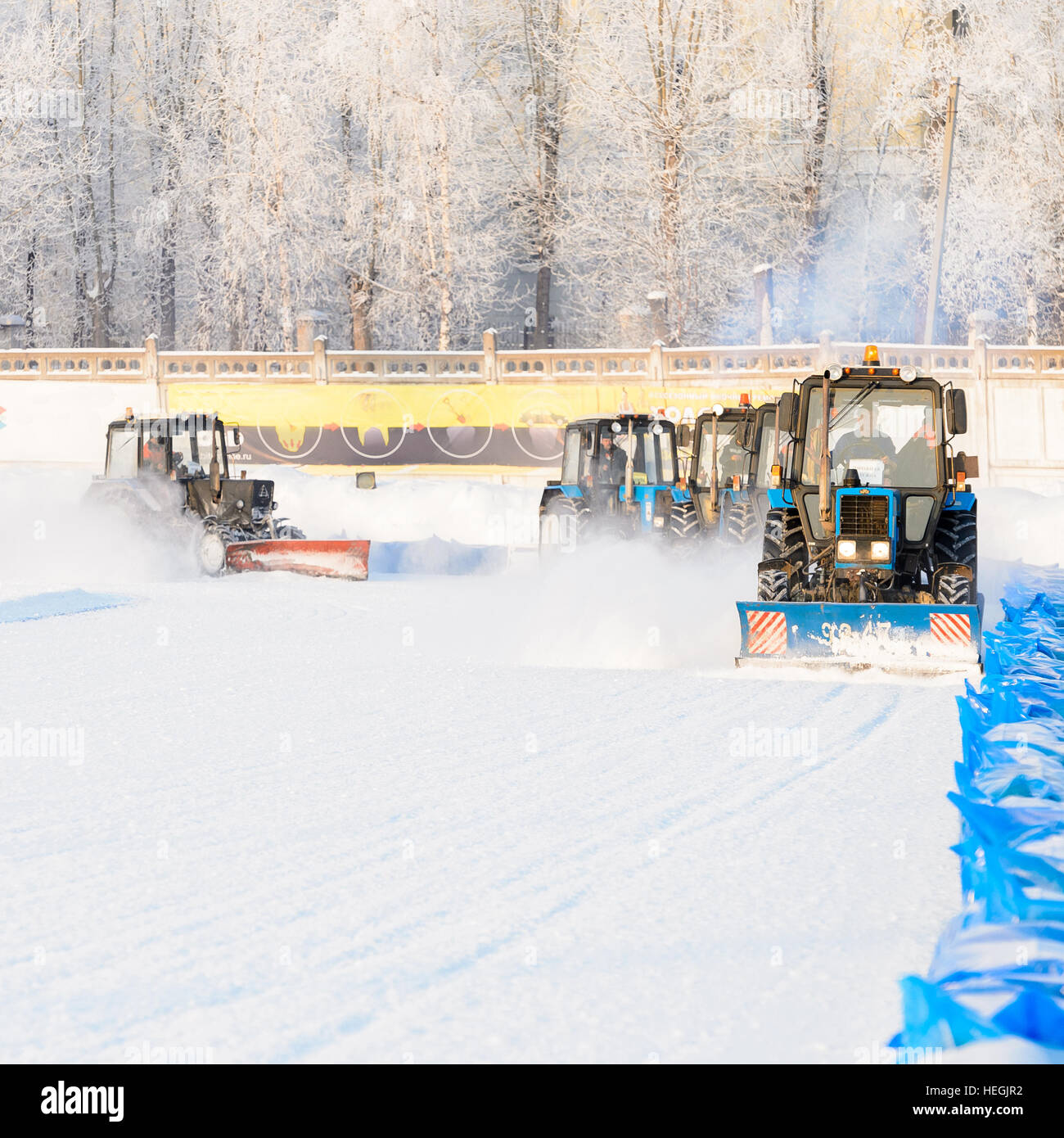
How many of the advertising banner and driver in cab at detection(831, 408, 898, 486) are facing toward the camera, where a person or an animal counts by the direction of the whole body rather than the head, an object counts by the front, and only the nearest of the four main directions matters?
2

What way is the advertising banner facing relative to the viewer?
toward the camera

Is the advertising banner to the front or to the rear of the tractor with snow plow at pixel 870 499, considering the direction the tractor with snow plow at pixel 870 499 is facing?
to the rear

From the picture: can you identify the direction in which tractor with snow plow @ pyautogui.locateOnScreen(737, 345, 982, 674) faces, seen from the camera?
facing the viewer

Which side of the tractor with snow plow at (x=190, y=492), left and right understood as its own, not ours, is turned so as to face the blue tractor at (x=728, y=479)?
front

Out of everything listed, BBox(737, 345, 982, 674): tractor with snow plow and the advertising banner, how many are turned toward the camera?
2

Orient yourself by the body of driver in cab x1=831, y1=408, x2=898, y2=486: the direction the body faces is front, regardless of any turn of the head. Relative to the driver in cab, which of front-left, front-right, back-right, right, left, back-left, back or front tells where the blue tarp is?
front

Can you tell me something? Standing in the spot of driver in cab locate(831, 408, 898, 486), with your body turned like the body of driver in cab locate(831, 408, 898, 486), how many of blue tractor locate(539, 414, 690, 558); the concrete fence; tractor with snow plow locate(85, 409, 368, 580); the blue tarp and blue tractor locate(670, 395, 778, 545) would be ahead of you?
1

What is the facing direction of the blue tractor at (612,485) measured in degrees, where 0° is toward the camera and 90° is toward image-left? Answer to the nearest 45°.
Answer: approximately 315°

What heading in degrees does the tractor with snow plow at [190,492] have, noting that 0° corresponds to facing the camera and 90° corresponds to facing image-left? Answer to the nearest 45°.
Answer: approximately 315°

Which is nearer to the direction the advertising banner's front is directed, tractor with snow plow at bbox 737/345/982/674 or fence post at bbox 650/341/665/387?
the tractor with snow plow

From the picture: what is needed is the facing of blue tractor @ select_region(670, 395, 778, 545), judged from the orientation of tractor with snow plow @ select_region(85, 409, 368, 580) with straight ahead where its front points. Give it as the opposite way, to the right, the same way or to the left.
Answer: to the right

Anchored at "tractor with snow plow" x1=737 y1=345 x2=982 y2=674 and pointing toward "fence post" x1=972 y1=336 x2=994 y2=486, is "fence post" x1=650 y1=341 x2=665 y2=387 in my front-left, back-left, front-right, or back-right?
front-left

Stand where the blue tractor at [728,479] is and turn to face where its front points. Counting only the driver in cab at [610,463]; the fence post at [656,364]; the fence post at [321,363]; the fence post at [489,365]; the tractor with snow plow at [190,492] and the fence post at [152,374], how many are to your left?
0

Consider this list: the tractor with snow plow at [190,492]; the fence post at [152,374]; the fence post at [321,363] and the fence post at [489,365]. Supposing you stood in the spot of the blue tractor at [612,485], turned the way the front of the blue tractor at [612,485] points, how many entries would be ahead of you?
0

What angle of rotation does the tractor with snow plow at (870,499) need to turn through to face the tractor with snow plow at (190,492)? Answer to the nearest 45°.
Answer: approximately 135° to its right

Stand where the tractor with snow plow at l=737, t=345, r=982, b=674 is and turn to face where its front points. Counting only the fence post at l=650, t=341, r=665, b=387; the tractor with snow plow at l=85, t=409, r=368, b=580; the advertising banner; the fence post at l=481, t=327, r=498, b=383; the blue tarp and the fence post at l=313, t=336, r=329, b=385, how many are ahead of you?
1

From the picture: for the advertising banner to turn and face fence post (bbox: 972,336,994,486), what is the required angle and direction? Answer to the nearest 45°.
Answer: approximately 90° to its left

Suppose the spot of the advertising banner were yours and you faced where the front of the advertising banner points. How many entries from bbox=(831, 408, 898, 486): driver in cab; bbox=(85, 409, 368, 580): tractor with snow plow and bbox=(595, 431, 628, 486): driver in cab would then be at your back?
0

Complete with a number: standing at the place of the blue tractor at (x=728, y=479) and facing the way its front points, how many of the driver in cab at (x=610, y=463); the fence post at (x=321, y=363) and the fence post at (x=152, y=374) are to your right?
3

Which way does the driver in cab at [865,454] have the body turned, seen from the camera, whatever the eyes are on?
toward the camera

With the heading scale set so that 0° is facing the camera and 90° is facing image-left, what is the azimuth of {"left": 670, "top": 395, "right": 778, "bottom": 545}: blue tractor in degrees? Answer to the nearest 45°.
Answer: approximately 45°
